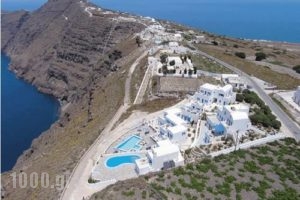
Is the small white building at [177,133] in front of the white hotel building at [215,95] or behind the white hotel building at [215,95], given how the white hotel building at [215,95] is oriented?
in front

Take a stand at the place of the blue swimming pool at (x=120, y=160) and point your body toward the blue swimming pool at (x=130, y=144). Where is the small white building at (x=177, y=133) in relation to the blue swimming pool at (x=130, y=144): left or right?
right

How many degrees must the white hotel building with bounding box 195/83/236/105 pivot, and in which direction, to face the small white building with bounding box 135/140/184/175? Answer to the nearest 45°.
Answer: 0° — it already faces it

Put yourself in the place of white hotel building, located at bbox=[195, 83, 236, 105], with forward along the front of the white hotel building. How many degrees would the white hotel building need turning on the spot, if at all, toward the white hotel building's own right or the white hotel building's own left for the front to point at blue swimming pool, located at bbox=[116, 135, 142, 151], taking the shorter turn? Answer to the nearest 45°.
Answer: approximately 45° to the white hotel building's own right

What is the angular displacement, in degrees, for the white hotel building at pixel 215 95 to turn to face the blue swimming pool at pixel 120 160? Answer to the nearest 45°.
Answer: approximately 45° to its right

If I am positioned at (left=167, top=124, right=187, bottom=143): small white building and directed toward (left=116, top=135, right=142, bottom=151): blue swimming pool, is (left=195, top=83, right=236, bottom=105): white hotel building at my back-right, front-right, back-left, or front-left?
back-right

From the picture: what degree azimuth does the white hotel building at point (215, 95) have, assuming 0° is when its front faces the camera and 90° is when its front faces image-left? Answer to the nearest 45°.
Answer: approximately 0°

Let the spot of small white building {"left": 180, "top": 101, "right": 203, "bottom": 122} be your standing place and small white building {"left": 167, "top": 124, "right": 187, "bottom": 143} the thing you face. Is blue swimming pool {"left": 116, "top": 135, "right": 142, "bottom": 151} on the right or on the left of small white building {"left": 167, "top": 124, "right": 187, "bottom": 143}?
right

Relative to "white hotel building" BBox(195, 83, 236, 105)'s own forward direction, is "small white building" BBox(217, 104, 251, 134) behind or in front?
in front
